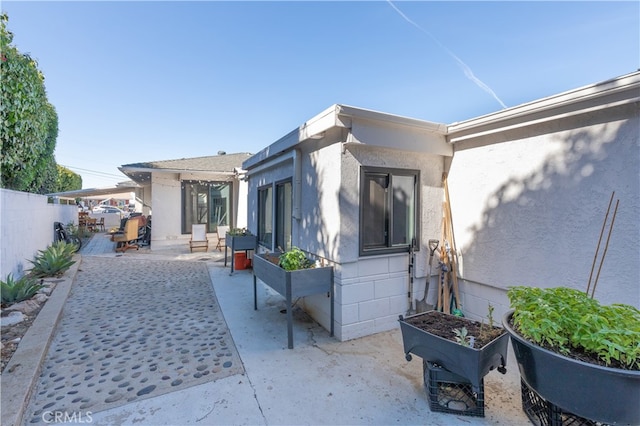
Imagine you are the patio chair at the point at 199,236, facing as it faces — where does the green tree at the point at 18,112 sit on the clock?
The green tree is roughly at 1 o'clock from the patio chair.

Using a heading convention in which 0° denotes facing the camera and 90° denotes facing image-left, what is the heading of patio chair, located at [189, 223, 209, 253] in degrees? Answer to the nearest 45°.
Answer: approximately 0°

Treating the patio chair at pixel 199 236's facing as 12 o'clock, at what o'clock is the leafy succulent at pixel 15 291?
The leafy succulent is roughly at 1 o'clock from the patio chair.

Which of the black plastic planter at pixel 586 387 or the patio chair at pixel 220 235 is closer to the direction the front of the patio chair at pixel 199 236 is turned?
the black plastic planter

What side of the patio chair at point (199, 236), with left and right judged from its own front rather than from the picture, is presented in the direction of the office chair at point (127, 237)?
right

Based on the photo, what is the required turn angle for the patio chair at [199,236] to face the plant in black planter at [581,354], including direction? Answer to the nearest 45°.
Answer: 0° — it already faces it

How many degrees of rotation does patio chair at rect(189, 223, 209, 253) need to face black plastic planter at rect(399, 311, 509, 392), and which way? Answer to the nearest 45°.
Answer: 0° — it already faces it

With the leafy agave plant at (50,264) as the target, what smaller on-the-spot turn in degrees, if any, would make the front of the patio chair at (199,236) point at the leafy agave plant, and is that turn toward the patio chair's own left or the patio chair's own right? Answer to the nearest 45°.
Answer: approximately 45° to the patio chair's own right

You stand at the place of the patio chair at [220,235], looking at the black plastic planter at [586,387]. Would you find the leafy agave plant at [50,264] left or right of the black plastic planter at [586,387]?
right
